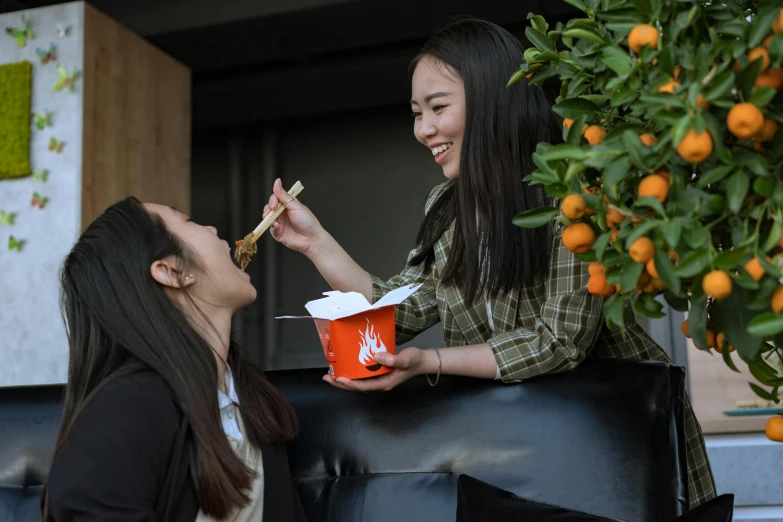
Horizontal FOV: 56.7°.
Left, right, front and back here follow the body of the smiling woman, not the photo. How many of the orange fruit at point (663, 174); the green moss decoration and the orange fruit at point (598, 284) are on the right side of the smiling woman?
1

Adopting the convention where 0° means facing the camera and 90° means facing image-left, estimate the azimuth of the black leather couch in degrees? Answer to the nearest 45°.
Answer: approximately 0°

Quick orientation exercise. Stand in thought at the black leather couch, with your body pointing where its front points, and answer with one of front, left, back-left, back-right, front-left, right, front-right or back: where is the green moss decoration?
back-right

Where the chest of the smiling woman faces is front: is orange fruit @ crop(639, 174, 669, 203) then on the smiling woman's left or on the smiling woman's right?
on the smiling woman's left

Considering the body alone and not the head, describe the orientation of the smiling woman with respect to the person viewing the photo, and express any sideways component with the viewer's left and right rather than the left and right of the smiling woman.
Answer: facing the viewer and to the left of the viewer

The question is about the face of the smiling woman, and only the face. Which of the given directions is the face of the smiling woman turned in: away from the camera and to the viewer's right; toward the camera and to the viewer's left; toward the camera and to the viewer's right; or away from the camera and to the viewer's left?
toward the camera and to the viewer's left

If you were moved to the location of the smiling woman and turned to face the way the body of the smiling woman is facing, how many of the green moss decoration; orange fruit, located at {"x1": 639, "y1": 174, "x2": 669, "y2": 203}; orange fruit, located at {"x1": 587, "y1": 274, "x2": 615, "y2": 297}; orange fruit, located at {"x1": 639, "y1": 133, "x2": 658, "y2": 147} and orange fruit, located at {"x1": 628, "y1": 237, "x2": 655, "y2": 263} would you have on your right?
1

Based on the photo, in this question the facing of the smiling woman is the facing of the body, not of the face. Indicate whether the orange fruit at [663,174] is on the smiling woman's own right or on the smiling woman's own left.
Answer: on the smiling woman's own left

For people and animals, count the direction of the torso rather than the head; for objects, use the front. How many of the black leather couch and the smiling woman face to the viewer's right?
0
